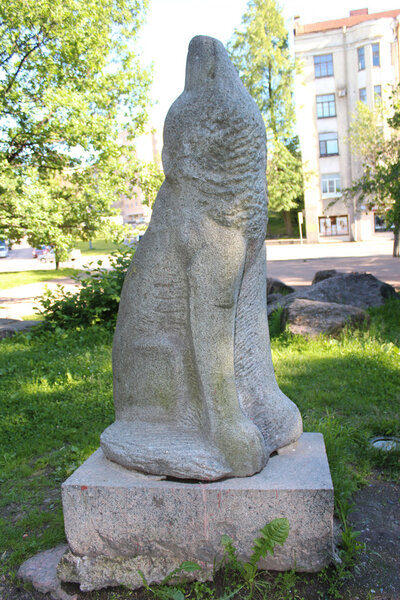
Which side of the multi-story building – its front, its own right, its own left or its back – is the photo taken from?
front

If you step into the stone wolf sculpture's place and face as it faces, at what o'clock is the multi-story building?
The multi-story building is roughly at 8 o'clock from the stone wolf sculpture.

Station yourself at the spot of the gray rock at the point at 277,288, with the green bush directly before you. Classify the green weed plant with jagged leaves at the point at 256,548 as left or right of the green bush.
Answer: left

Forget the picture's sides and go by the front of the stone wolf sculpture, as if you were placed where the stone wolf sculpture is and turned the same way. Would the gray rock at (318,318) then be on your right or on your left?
on your left

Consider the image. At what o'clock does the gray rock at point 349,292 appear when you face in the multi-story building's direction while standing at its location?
The gray rock is roughly at 12 o'clock from the multi-story building.

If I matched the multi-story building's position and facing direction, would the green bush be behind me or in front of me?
in front

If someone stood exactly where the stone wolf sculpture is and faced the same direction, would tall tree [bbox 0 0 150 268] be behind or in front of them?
behind

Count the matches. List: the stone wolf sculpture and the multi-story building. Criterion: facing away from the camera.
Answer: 0

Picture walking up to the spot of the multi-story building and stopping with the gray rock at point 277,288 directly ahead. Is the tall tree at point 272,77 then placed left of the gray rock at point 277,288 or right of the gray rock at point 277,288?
right

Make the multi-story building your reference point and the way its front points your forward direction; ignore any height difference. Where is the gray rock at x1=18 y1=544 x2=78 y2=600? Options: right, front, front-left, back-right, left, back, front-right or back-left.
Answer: front

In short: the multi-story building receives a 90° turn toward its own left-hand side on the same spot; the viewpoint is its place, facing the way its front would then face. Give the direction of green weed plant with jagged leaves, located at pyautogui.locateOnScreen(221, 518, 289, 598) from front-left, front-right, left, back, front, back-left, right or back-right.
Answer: right

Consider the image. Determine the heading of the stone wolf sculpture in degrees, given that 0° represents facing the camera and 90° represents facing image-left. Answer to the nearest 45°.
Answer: approximately 315°

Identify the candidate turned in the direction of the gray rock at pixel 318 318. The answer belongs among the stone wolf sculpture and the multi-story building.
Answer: the multi-story building

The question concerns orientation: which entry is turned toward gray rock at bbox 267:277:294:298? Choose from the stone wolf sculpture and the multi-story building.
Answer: the multi-story building

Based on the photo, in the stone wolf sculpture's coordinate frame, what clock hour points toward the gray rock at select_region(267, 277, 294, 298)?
The gray rock is roughly at 8 o'clock from the stone wolf sculpture.
